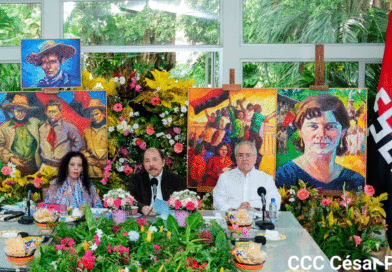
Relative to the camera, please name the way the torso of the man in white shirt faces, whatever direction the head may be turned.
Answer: toward the camera

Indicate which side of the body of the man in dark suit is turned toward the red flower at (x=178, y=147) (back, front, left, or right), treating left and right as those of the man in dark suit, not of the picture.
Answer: back

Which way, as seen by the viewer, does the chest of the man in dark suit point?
toward the camera

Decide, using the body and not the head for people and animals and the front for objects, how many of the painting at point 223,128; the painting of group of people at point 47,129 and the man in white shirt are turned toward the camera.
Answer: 3

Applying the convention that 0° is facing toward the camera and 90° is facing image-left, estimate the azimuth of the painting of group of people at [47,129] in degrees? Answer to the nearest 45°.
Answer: approximately 0°

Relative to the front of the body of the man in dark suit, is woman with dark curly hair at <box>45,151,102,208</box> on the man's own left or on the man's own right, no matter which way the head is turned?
on the man's own right

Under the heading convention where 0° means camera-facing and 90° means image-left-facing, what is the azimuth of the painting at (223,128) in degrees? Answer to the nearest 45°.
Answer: approximately 0°

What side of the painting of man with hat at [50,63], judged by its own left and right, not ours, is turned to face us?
front

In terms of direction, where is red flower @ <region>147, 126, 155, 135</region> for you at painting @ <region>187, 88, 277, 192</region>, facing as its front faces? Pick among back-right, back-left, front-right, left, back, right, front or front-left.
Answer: right

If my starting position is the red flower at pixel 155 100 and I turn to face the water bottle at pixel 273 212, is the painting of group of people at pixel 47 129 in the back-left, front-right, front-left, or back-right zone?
back-right

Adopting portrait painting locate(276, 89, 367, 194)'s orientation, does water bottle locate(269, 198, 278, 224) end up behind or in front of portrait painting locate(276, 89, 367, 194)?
in front
